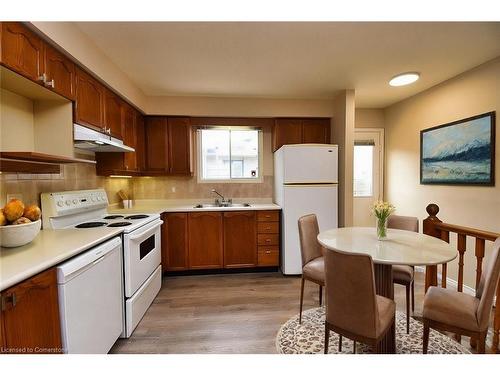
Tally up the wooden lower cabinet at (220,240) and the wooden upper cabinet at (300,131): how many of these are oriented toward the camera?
2

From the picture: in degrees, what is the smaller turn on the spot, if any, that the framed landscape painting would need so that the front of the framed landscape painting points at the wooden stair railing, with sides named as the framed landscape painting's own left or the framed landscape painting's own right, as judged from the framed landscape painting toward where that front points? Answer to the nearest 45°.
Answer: approximately 45° to the framed landscape painting's own left

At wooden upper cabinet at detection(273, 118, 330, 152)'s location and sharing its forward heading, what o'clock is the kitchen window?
The kitchen window is roughly at 3 o'clock from the wooden upper cabinet.

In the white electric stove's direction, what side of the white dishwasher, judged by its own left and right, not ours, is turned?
left

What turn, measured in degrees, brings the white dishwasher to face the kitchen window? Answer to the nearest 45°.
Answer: approximately 90° to its left

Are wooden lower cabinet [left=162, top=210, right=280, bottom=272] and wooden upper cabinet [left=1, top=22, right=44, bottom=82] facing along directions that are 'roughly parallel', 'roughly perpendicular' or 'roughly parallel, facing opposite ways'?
roughly perpendicular

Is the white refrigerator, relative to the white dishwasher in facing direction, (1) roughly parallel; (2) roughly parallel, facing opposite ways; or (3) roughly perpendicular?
roughly perpendicular

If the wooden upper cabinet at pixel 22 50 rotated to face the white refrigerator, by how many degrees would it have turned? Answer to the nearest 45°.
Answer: approximately 45° to its left

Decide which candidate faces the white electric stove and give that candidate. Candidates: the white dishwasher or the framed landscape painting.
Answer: the framed landscape painting

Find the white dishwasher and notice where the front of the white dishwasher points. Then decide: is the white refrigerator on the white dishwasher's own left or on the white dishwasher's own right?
on the white dishwasher's own left
